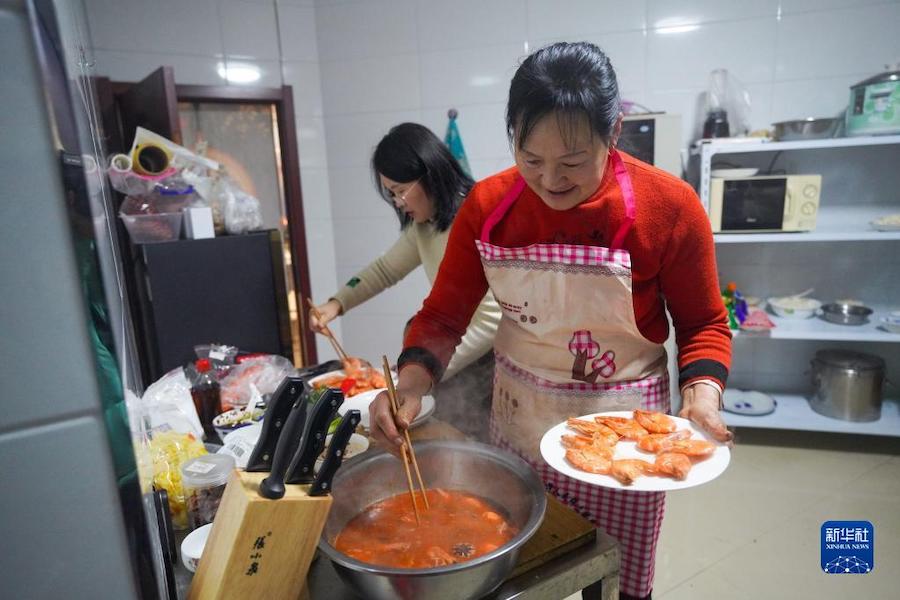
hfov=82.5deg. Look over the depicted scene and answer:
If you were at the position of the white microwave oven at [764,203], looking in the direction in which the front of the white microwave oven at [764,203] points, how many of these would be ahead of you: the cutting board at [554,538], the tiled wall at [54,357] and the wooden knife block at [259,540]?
3

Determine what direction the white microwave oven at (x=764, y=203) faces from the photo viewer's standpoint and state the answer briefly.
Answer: facing the viewer

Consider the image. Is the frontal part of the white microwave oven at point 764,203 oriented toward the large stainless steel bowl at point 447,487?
yes

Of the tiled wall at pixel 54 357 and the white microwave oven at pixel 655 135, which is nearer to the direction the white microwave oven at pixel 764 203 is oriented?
the tiled wall

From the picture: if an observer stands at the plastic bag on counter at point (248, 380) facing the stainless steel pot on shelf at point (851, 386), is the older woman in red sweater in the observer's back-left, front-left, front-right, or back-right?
front-right

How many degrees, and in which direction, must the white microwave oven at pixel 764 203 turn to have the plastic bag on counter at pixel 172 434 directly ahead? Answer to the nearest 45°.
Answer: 0° — it already faces it

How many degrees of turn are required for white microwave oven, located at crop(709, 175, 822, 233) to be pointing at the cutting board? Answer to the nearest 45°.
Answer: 0° — it already faces it

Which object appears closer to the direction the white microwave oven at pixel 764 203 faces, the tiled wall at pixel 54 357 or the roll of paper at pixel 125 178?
the tiled wall

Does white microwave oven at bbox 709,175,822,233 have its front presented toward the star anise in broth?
yes

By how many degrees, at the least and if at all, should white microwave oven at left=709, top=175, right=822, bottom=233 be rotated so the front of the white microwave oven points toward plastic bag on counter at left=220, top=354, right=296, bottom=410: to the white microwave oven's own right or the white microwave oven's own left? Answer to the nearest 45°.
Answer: approximately 45° to the white microwave oven's own right

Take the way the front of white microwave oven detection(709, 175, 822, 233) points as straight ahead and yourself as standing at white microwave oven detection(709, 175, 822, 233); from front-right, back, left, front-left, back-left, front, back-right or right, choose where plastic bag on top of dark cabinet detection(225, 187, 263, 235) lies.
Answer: front-right

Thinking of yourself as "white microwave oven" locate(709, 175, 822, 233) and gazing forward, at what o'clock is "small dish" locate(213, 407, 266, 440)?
The small dish is roughly at 1 o'clock from the white microwave oven.

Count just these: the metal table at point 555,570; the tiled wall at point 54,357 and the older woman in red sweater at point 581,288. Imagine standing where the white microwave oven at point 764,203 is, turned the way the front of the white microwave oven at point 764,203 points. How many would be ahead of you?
3

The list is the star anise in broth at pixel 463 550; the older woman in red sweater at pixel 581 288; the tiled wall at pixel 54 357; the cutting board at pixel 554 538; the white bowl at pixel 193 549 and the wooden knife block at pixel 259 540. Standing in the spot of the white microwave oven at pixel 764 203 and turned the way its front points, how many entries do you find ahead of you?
6

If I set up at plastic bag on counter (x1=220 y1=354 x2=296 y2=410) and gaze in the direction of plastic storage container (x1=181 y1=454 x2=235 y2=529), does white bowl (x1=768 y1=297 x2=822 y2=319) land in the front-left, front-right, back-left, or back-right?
back-left

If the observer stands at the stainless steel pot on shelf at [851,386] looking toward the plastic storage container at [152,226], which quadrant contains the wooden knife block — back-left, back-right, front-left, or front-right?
front-left

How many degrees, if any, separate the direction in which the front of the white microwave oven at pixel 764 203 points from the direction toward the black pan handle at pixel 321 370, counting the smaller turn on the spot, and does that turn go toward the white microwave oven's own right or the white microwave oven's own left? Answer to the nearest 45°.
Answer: approximately 45° to the white microwave oven's own right

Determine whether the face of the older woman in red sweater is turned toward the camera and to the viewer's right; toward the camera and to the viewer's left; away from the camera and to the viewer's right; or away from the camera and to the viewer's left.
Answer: toward the camera and to the viewer's left

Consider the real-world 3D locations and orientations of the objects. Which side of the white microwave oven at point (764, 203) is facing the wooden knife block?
front
